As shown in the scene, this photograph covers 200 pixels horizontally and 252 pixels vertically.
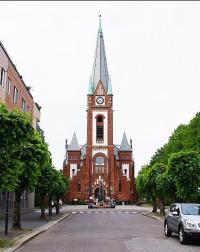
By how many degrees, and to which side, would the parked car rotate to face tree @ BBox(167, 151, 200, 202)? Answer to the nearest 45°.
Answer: approximately 135° to its left

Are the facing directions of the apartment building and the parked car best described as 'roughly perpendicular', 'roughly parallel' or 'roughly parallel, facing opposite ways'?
roughly perpendicular

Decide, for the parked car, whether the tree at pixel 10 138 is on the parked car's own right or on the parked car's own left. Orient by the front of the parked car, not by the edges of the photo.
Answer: on the parked car's own right

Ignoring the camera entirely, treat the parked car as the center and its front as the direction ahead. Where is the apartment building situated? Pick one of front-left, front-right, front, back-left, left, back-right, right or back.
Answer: back

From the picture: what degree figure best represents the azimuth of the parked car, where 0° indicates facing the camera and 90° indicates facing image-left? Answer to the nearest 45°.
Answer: approximately 315°

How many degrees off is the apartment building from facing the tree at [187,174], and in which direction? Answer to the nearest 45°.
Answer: approximately 45° to its right

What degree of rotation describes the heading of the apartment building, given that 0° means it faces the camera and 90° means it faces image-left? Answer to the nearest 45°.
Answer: approximately 270°
